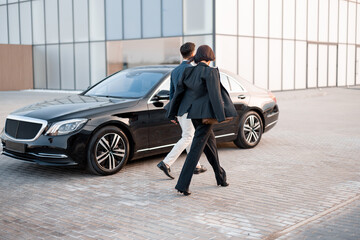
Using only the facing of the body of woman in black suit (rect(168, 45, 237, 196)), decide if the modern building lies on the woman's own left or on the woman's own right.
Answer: on the woman's own left

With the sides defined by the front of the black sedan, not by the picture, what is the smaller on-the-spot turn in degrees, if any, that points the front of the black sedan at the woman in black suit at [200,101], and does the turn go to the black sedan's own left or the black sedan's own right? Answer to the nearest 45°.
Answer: approximately 90° to the black sedan's own left

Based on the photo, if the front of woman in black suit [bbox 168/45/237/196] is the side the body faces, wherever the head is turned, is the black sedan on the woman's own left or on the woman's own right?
on the woman's own left

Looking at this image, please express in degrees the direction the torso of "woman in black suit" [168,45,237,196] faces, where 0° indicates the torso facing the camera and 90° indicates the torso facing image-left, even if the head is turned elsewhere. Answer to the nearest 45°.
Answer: approximately 225°

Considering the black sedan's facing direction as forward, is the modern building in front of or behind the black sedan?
behind

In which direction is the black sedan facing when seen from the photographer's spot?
facing the viewer and to the left of the viewer

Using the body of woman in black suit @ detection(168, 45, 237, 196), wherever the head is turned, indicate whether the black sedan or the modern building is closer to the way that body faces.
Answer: the modern building

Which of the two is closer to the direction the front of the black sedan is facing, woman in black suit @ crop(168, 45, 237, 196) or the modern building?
the woman in black suit

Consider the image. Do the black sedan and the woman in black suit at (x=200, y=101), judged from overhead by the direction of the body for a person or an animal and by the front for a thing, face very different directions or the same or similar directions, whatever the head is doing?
very different directions
